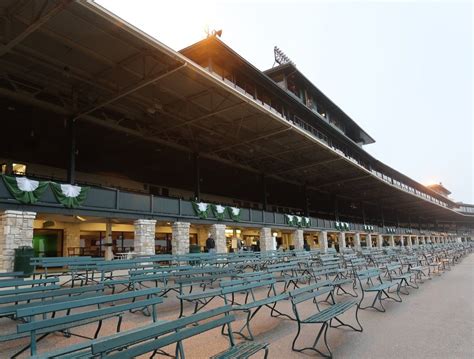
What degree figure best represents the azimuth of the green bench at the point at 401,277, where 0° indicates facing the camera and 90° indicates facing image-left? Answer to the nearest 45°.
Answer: approximately 315°

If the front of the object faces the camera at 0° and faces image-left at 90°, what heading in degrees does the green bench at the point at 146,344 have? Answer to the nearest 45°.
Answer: approximately 315°

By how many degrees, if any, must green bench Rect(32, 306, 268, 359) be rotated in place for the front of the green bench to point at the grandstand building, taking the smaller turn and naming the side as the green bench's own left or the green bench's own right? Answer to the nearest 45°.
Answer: approximately 135° to the green bench's own left

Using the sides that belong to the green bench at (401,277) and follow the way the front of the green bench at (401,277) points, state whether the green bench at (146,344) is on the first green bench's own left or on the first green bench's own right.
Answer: on the first green bench's own right

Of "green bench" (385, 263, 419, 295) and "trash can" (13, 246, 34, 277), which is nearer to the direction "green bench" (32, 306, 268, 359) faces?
the green bench

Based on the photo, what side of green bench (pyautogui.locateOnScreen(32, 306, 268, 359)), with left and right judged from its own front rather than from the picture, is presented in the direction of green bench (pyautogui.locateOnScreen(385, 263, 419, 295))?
left

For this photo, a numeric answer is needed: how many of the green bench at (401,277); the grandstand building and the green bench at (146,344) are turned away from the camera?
0

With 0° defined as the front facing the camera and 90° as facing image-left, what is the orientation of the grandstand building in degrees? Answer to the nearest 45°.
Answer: approximately 315°
